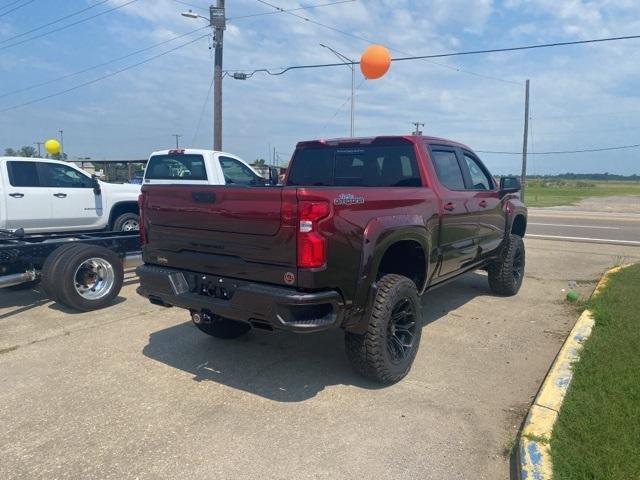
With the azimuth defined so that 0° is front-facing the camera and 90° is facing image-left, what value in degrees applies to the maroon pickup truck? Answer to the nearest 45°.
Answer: approximately 225°

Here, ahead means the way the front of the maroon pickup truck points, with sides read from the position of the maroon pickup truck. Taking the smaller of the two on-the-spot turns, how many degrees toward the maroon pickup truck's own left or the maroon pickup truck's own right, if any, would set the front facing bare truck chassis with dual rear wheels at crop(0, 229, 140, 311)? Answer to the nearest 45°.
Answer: approximately 90° to the maroon pickup truck's own left

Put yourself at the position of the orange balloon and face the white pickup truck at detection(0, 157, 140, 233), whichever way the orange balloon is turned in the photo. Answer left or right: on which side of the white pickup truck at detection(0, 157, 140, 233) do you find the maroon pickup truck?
left

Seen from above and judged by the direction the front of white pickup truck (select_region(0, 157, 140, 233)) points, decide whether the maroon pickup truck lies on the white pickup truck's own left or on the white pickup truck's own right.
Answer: on the white pickup truck's own right

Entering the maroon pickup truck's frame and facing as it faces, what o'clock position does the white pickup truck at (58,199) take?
The white pickup truck is roughly at 9 o'clock from the maroon pickup truck.

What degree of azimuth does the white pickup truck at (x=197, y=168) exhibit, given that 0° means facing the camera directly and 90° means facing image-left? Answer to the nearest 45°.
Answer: approximately 225°

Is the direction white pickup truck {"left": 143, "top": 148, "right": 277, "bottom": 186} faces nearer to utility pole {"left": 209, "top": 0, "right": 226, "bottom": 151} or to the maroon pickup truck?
the utility pole

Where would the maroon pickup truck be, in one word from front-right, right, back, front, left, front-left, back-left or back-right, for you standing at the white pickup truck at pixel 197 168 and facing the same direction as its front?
back-right
